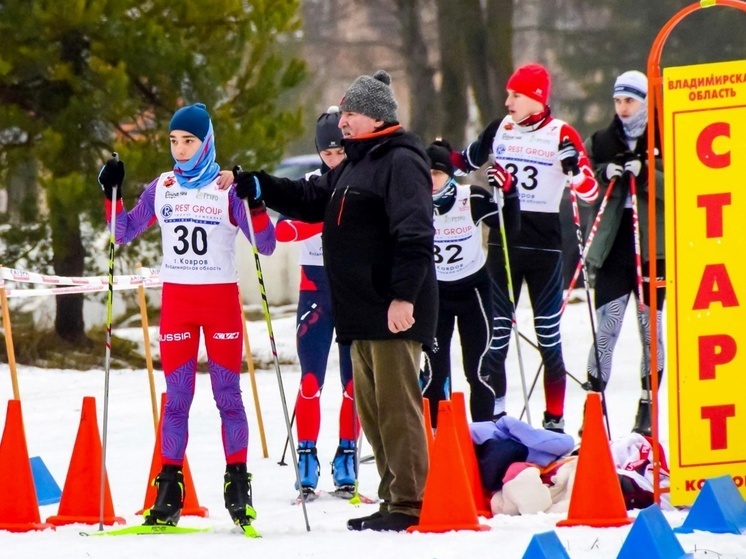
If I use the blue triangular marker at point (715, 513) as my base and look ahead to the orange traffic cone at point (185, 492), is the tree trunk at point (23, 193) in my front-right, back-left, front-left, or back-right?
front-right

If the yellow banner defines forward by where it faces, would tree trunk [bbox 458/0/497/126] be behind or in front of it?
behind

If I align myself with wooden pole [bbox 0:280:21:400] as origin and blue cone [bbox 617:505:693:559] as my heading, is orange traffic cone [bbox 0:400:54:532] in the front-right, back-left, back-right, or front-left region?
front-right

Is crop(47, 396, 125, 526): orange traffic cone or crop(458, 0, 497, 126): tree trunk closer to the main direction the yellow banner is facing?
the orange traffic cone

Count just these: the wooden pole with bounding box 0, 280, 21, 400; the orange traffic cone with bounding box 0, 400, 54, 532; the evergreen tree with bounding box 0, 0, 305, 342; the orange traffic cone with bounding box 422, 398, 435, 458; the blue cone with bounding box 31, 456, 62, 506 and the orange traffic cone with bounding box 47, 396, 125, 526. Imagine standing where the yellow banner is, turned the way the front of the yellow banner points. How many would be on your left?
0

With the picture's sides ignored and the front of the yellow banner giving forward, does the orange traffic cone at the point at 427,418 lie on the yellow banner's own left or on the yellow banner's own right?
on the yellow banner's own right

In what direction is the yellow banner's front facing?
toward the camera

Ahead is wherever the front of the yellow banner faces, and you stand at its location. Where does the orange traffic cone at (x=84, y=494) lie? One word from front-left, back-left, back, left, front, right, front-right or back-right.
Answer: right

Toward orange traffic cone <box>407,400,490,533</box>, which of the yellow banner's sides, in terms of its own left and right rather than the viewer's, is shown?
right

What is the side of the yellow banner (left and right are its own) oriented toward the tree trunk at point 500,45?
back

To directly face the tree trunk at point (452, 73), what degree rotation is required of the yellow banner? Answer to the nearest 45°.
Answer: approximately 180°

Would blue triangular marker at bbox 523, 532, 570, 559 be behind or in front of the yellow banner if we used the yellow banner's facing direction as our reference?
in front

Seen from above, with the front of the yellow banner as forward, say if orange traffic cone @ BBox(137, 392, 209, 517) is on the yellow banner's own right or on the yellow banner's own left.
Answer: on the yellow banner's own right

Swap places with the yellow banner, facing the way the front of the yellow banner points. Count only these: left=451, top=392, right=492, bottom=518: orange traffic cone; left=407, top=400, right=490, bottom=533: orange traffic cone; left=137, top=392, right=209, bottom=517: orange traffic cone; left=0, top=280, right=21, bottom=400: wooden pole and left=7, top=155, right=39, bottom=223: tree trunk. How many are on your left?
0

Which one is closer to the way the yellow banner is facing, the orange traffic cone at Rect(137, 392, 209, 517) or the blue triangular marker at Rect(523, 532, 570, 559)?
the blue triangular marker

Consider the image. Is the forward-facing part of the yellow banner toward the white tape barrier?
no

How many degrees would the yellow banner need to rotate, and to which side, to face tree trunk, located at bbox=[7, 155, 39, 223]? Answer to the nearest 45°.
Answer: approximately 135° to its right
